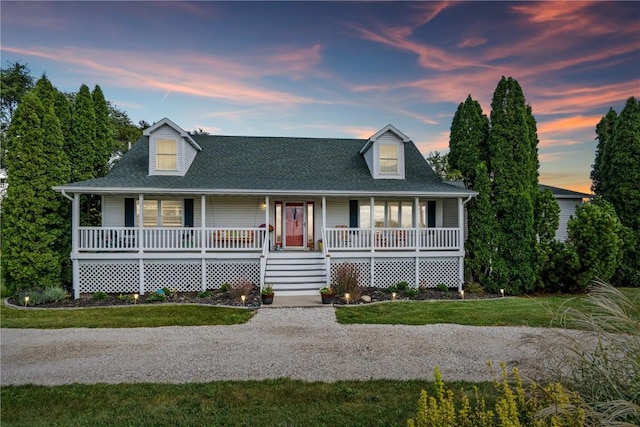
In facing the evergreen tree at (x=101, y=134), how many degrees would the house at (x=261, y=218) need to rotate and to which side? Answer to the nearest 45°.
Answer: approximately 90° to its right

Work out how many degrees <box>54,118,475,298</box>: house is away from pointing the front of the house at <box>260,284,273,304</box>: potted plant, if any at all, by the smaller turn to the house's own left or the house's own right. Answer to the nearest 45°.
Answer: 0° — it already faces it

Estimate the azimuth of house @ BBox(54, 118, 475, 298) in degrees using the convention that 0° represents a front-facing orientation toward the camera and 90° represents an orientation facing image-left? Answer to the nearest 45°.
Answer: approximately 0°

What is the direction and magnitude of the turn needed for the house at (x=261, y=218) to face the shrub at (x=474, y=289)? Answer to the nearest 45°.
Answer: approximately 90° to its left

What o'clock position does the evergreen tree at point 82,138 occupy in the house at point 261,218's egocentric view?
The evergreen tree is roughly at 3 o'clock from the house.

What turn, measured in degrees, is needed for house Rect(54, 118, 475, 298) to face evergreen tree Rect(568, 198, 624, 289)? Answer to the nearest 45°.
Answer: approximately 90° to its left

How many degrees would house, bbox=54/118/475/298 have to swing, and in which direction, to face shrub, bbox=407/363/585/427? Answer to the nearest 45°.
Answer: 0° — it already faces it
